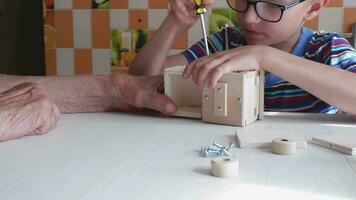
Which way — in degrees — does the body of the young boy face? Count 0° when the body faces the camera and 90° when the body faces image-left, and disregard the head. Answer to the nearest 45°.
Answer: approximately 45°
